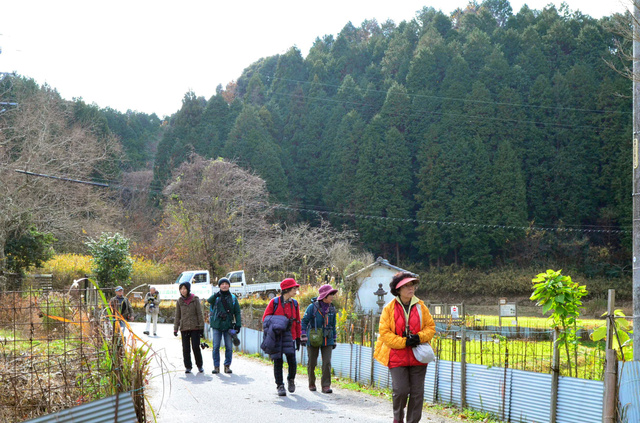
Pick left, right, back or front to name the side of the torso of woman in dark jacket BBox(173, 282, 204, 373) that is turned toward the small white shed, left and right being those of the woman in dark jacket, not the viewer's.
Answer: back

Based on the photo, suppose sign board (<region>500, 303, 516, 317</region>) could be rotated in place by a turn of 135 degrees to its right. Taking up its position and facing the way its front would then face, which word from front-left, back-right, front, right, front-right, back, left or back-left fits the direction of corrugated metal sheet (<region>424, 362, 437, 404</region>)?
back-left

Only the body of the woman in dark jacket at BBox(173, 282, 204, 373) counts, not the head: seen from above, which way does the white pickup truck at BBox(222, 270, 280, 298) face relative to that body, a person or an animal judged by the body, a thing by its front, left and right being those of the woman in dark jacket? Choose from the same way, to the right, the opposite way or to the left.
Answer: to the right

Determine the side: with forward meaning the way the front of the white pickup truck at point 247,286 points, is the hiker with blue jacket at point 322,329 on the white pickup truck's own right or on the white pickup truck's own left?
on the white pickup truck's own left

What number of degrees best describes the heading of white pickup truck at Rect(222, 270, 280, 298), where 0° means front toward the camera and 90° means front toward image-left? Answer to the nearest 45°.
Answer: approximately 90°

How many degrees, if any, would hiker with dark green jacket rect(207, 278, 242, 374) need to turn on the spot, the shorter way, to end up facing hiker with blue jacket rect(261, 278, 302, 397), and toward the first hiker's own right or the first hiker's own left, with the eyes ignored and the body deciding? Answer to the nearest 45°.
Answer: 0° — they already face them

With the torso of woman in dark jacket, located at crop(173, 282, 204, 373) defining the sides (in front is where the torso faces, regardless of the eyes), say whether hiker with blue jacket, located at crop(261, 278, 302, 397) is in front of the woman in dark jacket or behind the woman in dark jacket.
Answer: in front

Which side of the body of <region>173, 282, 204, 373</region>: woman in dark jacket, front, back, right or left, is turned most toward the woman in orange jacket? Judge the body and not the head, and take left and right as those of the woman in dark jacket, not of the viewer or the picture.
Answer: front

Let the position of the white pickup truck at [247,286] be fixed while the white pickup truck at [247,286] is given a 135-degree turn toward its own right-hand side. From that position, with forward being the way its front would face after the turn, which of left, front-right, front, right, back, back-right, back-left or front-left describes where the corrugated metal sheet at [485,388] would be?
back-right

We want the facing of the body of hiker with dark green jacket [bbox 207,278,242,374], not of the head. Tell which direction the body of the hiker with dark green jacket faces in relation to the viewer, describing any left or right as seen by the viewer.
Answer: facing the viewer

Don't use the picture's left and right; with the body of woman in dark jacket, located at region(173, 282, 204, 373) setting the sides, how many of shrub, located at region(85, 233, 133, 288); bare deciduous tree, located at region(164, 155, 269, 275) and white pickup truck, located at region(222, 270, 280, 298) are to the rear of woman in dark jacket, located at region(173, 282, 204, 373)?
3

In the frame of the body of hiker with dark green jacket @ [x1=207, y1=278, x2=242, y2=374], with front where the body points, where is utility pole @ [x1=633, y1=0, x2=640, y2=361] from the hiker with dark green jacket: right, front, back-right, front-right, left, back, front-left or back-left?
front-left

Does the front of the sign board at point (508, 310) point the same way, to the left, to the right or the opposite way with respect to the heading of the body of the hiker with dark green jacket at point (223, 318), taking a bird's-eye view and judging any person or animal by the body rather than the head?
the same way

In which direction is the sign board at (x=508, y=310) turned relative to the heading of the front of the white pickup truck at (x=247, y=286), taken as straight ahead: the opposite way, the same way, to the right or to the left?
to the left

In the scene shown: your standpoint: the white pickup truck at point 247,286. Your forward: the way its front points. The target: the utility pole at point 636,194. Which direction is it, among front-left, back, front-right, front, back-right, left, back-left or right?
left

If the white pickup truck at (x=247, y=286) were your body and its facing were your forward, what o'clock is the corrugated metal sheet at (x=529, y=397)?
The corrugated metal sheet is roughly at 9 o'clock from the white pickup truck.

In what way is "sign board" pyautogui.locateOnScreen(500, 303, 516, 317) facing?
toward the camera

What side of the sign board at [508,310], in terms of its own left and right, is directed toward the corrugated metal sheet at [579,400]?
front
